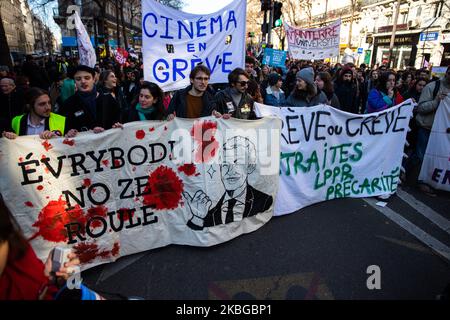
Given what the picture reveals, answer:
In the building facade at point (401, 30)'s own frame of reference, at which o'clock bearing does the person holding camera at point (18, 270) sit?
The person holding camera is roughly at 11 o'clock from the building facade.

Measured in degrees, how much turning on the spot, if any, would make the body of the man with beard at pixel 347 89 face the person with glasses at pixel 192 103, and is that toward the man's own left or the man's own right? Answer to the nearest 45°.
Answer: approximately 45° to the man's own right

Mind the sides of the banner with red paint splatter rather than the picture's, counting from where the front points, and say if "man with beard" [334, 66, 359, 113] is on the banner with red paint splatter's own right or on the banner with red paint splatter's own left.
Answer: on the banner with red paint splatter's own left

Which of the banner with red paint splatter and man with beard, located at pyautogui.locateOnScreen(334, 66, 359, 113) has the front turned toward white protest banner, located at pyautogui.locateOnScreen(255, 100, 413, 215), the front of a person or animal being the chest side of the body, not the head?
the man with beard

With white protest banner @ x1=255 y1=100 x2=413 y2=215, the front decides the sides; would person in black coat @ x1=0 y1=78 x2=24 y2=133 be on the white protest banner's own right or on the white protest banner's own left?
on the white protest banner's own right

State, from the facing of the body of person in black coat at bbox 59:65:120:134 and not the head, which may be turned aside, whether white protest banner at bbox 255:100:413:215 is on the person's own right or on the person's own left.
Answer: on the person's own left

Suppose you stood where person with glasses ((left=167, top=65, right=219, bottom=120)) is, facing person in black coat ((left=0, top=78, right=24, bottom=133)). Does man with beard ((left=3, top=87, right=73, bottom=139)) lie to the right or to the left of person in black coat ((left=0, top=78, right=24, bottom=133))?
left

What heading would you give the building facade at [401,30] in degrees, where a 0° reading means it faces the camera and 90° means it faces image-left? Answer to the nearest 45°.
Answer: approximately 45°

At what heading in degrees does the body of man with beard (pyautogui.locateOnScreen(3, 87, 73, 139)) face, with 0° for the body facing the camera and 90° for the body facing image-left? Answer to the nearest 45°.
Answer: approximately 0°
